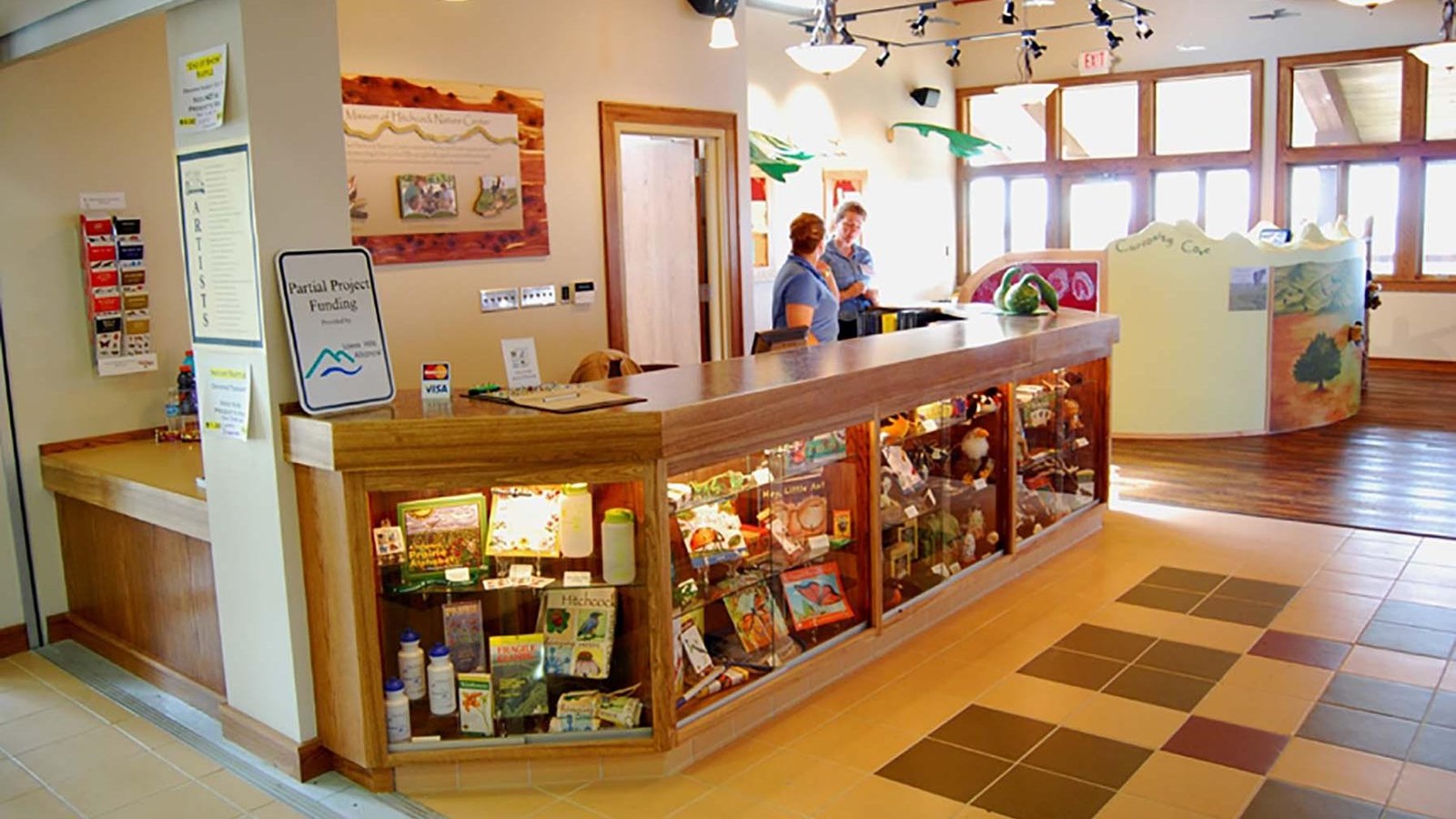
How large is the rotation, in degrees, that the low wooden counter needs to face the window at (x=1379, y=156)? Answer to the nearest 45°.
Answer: approximately 135° to its left

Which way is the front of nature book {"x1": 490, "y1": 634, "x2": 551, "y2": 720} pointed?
toward the camera

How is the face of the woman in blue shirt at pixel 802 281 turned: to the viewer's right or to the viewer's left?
to the viewer's right

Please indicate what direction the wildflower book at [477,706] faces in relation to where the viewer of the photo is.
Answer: facing the viewer

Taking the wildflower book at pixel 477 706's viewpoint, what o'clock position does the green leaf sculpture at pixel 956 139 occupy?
The green leaf sculpture is roughly at 7 o'clock from the wildflower book.

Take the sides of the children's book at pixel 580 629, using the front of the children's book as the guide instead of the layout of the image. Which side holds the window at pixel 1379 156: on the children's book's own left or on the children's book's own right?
on the children's book's own left

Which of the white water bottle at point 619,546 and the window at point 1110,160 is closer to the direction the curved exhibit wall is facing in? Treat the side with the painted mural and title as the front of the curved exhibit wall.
the white water bottle

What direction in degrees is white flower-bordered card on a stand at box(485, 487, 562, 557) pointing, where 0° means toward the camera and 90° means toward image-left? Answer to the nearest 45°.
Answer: approximately 0°

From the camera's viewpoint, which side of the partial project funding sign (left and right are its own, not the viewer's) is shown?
front

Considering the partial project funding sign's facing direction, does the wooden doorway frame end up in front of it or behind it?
behind

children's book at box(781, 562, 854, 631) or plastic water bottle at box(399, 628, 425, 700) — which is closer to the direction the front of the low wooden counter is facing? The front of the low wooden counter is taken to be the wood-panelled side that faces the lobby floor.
the plastic water bottle

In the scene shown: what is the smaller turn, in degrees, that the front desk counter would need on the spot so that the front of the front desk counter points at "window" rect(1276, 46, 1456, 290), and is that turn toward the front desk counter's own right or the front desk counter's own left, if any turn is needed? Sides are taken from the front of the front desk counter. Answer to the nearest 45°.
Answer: approximately 90° to the front desk counter's own left

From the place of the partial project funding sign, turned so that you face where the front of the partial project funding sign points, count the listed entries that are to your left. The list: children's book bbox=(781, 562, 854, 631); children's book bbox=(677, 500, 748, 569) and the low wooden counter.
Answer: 2

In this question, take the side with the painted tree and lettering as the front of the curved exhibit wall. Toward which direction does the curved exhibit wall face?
toward the camera
